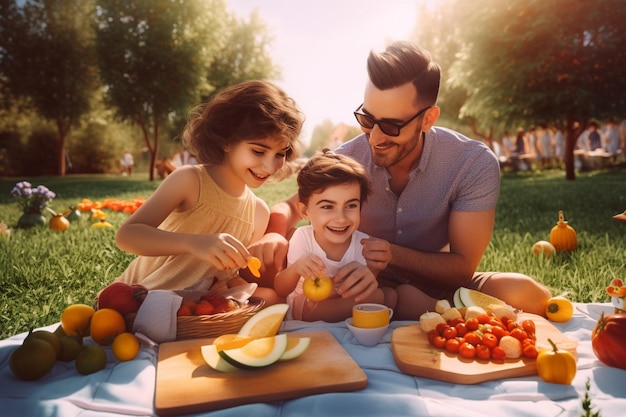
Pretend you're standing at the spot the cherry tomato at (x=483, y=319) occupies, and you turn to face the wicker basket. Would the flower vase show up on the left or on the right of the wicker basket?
right

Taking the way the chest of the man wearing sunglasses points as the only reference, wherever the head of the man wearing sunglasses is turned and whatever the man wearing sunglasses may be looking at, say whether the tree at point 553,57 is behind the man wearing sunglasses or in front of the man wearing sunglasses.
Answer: behind

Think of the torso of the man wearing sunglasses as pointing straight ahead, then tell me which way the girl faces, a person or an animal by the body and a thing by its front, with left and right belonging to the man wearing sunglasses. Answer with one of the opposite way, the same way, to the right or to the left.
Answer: to the left

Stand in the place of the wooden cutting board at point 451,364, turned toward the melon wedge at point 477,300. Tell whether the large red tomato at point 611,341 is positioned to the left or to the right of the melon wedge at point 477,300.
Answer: right

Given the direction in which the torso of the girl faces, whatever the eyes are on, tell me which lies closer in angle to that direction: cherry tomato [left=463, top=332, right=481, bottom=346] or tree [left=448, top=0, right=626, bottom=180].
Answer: the cherry tomato

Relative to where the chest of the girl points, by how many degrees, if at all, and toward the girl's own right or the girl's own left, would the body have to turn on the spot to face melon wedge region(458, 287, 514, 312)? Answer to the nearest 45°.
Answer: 0° — they already face it

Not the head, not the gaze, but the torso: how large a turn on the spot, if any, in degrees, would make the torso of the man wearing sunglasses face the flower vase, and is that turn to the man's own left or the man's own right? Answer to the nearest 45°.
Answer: approximately 90° to the man's own right

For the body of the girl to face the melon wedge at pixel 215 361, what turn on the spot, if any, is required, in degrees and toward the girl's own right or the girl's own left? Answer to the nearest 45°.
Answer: approximately 45° to the girl's own right

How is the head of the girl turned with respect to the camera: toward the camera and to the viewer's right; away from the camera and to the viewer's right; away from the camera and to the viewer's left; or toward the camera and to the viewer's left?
toward the camera and to the viewer's right

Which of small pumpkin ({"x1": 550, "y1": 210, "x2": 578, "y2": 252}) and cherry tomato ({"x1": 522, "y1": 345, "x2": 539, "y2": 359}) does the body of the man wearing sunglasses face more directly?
the cherry tomato

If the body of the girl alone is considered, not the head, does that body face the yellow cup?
yes

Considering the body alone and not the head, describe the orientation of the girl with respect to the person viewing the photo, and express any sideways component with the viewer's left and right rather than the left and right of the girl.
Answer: facing the viewer and to the right of the viewer

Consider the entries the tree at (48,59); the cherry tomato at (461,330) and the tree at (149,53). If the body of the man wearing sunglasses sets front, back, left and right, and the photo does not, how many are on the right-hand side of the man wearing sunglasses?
2

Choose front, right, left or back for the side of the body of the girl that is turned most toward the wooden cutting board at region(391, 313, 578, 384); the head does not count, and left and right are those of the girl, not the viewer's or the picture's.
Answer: front

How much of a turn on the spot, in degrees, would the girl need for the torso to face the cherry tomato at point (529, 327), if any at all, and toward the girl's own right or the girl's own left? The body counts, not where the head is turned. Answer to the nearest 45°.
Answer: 0° — they already face it

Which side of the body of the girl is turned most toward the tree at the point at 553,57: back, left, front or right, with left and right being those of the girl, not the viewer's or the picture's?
left

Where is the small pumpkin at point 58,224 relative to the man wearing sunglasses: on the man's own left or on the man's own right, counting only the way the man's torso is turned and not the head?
on the man's own right

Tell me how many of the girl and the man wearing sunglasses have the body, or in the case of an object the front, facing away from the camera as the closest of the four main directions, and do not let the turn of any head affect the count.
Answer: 0

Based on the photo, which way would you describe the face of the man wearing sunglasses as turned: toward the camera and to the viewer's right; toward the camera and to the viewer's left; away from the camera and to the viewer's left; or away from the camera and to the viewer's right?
toward the camera and to the viewer's left

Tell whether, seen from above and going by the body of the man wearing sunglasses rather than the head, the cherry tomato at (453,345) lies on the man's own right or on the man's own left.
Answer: on the man's own left
